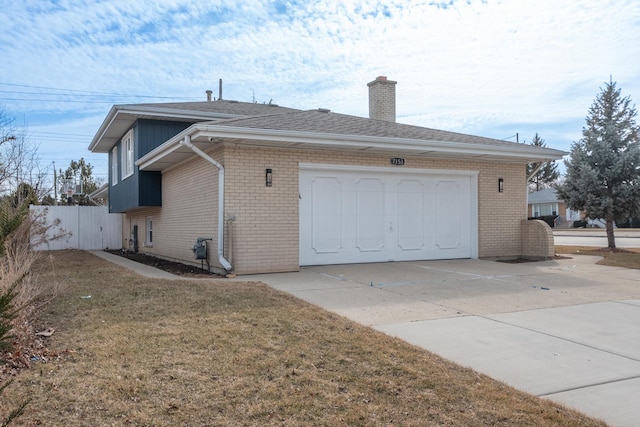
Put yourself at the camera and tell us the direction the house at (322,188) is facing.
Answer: facing the viewer and to the right of the viewer

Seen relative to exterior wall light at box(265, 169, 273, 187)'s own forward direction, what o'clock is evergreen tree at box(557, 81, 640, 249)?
The evergreen tree is roughly at 8 o'clock from the exterior wall light.

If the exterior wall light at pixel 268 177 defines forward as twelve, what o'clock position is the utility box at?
The utility box is roughly at 4 o'clock from the exterior wall light.

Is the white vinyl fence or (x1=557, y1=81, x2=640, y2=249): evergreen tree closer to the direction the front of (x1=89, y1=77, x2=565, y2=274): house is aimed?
the evergreen tree

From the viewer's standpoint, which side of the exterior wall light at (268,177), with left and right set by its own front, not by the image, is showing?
front

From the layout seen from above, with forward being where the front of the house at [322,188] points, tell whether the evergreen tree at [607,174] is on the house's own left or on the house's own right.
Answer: on the house's own left

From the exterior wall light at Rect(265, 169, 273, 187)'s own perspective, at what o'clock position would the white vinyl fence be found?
The white vinyl fence is roughly at 5 o'clock from the exterior wall light.
